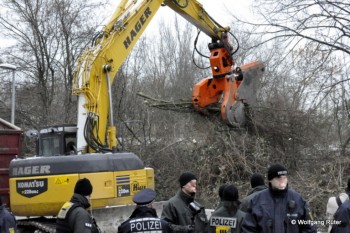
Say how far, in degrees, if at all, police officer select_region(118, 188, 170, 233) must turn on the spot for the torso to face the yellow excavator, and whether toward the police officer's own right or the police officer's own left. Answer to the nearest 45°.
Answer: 0° — they already face it

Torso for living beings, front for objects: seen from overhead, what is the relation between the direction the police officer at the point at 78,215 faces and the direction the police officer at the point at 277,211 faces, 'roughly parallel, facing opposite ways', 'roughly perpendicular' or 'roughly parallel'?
roughly parallel, facing opposite ways

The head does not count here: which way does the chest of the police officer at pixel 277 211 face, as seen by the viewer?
toward the camera

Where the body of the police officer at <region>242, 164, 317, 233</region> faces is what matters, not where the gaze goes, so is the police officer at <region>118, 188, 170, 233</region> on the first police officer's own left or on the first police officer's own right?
on the first police officer's own right

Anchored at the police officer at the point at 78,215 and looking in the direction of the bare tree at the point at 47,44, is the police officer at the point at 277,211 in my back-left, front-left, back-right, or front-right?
back-right

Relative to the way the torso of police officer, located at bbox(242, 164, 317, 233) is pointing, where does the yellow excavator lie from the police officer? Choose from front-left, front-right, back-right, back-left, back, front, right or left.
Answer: back-right

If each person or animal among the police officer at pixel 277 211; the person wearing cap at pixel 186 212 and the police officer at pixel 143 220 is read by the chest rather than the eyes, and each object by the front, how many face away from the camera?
1

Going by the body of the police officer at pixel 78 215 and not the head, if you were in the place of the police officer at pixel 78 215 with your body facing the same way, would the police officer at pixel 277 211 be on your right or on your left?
on your right

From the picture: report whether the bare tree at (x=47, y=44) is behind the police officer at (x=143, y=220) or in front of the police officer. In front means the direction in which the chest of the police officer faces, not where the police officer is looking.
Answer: in front

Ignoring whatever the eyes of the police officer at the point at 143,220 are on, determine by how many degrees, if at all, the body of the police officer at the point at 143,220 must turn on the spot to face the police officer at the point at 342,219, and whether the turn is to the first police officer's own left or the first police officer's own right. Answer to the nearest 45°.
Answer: approximately 90° to the first police officer's own right

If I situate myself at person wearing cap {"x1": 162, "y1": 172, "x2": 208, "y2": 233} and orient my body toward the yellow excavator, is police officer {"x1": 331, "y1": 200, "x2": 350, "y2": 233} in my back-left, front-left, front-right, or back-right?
back-right

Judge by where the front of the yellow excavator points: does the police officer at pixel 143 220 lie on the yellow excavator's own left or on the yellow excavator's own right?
on the yellow excavator's own right

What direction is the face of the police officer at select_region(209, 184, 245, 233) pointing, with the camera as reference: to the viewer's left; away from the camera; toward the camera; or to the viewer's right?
away from the camera

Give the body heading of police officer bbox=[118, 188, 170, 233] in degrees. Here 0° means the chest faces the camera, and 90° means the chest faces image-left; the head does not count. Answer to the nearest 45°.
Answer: approximately 180°
